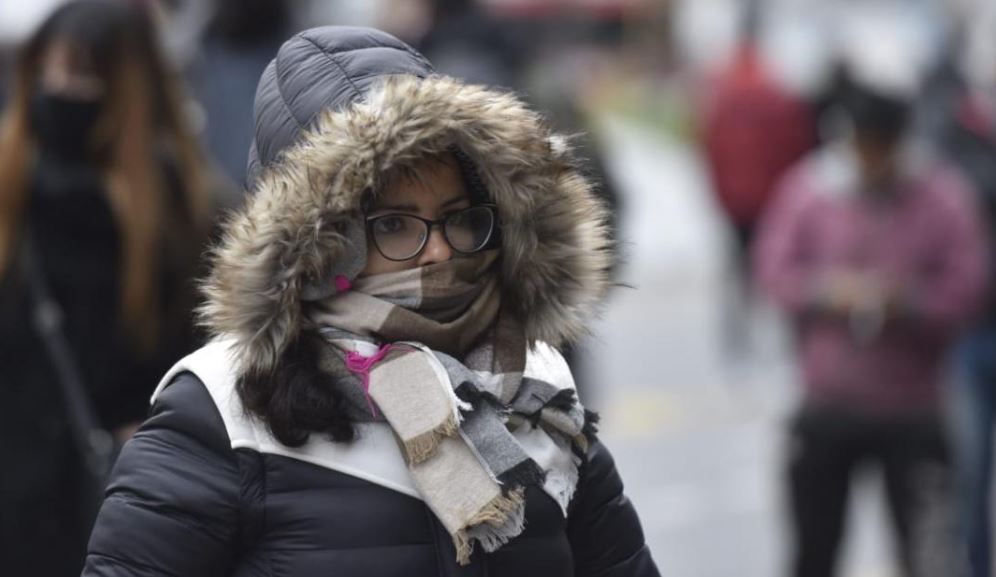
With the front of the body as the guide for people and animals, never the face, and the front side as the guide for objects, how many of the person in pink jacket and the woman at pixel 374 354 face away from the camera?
0

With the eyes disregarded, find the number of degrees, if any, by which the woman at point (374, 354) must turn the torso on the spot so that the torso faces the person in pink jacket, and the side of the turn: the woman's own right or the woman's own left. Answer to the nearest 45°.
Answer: approximately 90° to the woman's own left

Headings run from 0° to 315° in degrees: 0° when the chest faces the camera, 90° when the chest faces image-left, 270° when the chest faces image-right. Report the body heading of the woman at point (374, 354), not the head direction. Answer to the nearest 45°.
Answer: approximately 315°

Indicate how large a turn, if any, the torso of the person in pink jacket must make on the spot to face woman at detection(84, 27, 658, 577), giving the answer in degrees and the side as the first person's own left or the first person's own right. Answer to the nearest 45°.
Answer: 0° — they already face them

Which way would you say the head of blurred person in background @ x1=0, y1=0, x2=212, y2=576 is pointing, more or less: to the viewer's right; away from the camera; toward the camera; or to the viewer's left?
toward the camera

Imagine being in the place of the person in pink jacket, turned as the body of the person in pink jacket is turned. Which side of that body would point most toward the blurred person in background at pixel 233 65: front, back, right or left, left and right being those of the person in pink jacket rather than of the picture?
right

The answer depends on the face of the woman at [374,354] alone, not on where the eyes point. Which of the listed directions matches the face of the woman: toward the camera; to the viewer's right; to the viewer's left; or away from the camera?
toward the camera

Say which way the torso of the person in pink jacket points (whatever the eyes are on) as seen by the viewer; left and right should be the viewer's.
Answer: facing the viewer

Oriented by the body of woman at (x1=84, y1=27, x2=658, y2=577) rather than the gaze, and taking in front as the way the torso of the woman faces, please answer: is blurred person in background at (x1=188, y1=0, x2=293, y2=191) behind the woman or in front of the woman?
behind
